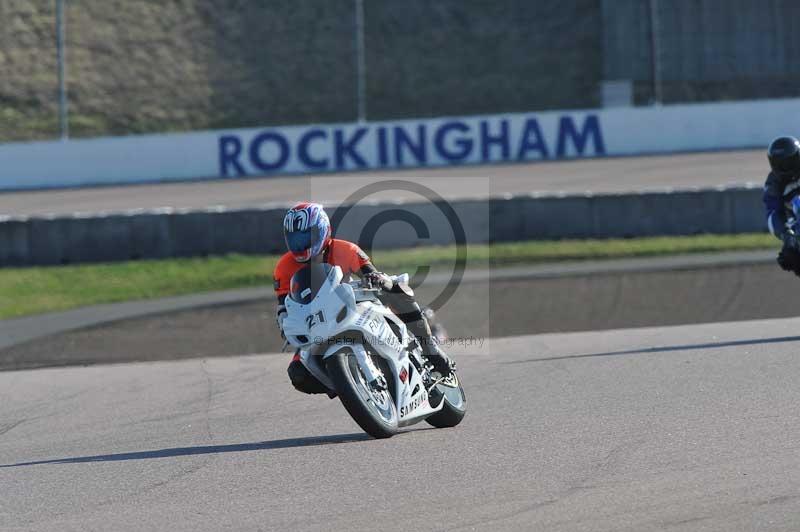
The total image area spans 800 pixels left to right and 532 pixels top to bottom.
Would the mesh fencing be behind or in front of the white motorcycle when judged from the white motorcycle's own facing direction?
behind

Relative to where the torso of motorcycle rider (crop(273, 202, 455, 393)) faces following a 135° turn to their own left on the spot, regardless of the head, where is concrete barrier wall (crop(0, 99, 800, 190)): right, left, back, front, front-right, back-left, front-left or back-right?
left

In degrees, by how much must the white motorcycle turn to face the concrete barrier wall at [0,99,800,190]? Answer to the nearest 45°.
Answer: approximately 135° to its right

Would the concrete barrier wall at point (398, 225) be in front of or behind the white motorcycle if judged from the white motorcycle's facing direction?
behind

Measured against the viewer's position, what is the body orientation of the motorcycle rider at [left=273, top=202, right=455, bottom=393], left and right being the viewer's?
facing the viewer and to the left of the viewer

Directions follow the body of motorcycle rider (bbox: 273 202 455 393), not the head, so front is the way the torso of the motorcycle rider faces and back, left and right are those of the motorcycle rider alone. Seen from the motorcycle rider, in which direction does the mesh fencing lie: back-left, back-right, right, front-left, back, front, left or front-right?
back-right

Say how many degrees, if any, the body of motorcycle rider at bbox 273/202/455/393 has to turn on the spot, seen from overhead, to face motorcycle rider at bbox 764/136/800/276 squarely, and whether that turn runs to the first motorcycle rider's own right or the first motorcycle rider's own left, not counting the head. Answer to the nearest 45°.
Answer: approximately 180°

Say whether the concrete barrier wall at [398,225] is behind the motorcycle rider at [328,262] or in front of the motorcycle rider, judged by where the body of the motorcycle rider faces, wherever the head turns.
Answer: behind
